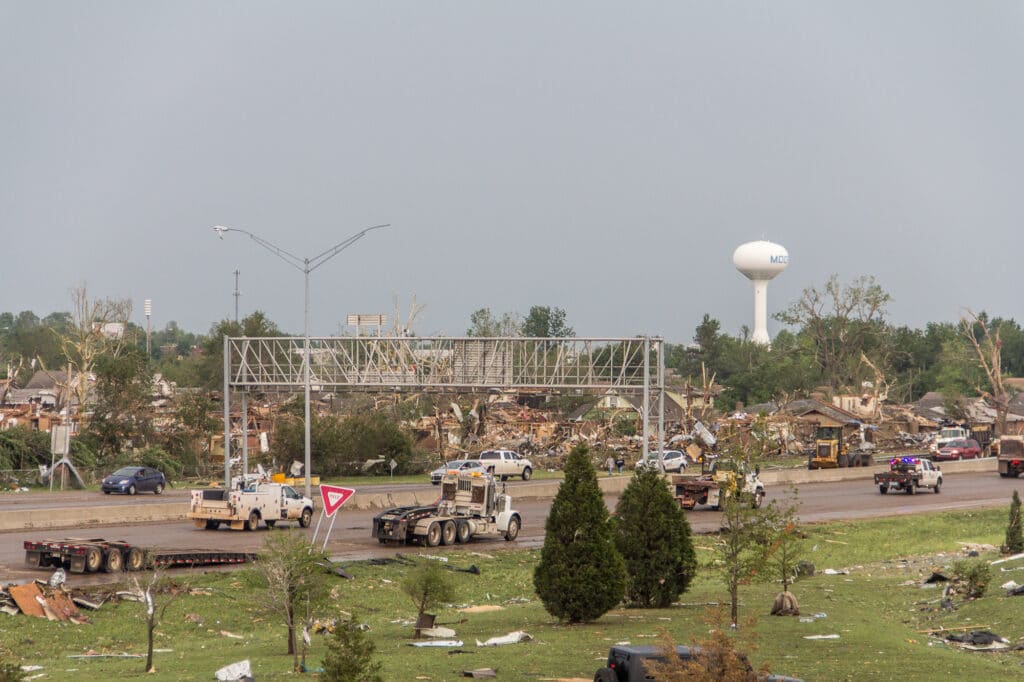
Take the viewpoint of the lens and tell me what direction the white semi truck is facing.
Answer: facing away from the viewer and to the right of the viewer

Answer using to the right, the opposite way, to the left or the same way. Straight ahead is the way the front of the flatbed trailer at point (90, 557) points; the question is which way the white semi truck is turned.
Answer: the same way

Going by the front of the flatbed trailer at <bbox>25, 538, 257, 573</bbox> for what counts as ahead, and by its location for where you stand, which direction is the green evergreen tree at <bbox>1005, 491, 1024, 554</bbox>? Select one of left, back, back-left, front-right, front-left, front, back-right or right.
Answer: front-right

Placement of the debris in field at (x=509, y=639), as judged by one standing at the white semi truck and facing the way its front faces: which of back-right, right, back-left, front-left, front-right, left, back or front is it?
back-right

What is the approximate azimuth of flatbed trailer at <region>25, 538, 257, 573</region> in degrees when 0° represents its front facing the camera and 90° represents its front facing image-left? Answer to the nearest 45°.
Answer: approximately 225°

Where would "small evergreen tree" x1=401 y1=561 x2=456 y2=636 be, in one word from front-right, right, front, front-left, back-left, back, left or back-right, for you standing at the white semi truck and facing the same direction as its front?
back-right

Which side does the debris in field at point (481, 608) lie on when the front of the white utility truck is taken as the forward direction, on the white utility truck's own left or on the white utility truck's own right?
on the white utility truck's own right

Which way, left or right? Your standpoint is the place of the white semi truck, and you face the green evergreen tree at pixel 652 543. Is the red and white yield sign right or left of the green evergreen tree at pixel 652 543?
right

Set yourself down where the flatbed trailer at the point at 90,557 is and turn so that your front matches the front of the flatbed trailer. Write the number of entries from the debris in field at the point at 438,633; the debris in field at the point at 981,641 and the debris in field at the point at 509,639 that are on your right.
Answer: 3

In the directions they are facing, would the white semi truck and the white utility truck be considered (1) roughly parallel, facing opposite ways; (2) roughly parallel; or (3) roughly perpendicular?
roughly parallel

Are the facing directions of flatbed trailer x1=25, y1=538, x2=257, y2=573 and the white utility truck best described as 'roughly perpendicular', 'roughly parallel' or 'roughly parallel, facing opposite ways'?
roughly parallel

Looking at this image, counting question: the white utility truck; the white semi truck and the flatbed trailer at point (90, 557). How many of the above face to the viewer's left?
0

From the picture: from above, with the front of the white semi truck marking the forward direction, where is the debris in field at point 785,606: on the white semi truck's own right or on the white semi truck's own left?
on the white semi truck's own right

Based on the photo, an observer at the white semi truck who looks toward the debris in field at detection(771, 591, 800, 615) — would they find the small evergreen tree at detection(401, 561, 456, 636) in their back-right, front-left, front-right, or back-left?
front-right

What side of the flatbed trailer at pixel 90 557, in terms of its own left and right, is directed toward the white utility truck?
front

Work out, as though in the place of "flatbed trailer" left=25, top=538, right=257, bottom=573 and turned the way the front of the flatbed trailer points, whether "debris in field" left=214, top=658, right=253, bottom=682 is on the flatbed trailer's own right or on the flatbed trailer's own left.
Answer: on the flatbed trailer's own right

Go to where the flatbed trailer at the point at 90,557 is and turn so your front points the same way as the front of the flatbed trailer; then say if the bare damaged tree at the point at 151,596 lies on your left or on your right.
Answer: on your right

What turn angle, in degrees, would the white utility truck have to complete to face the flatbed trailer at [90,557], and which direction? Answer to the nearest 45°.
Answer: approximately 135° to its right

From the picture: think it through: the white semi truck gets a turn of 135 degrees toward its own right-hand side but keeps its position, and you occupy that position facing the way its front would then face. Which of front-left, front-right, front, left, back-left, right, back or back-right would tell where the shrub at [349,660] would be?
front

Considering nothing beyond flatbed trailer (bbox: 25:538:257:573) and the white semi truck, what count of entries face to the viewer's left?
0
